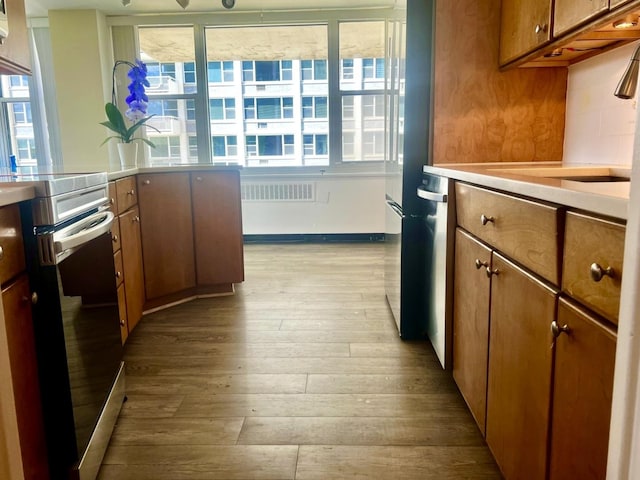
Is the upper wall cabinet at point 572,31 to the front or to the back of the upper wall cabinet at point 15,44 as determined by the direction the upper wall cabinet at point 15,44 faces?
to the front

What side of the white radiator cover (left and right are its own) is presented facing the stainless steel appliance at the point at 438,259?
front

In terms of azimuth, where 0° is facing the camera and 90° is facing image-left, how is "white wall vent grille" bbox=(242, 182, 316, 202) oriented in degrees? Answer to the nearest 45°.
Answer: approximately 0°

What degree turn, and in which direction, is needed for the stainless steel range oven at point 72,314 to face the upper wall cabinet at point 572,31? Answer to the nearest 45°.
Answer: approximately 45° to its left

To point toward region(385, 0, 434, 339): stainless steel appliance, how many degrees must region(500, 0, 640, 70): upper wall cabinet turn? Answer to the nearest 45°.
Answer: approximately 90° to its right

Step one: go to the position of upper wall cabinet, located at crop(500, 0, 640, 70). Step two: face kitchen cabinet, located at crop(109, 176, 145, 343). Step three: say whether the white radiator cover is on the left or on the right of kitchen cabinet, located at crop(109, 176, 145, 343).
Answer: right

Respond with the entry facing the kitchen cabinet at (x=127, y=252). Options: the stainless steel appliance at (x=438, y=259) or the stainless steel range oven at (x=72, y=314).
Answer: the stainless steel appliance

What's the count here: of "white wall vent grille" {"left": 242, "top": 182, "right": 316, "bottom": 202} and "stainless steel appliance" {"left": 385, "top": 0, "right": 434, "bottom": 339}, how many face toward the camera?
1

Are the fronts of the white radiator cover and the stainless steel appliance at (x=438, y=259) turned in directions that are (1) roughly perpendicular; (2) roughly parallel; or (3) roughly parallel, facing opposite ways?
roughly perpendicular

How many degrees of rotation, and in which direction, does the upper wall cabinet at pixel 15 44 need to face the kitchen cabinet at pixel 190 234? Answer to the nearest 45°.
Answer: approximately 90° to its left

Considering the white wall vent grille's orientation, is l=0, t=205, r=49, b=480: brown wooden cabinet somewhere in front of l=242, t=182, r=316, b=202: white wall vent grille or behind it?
in front

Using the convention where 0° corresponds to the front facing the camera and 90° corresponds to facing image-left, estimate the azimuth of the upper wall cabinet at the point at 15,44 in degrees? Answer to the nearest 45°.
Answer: approximately 315°

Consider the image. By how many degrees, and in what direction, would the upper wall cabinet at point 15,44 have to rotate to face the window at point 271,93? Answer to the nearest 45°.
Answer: approximately 90° to its left

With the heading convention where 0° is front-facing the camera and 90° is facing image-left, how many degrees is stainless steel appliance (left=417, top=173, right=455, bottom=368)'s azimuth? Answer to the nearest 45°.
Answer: approximately 90°
